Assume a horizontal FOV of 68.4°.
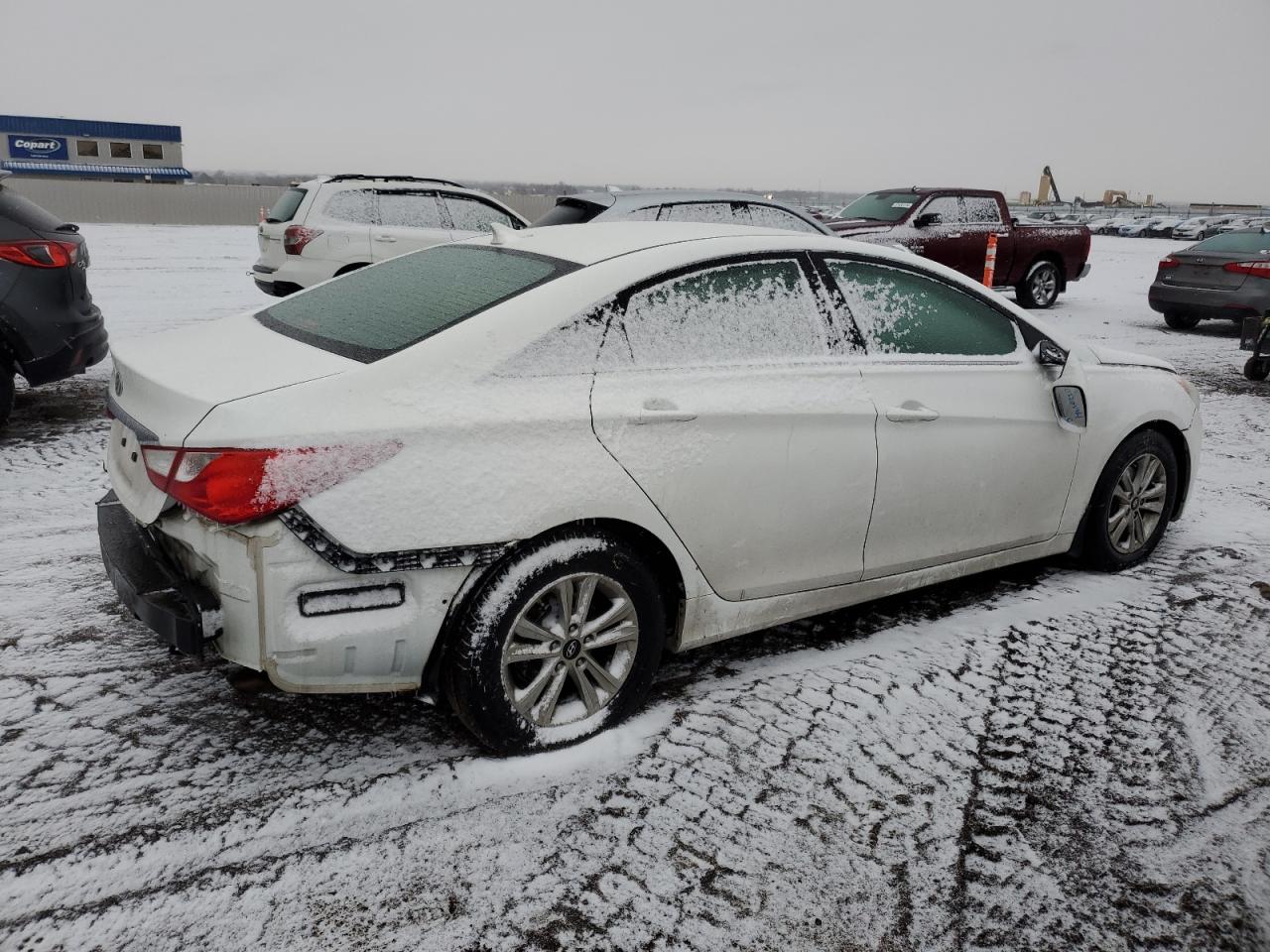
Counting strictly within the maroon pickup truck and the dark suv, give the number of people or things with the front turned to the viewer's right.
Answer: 0

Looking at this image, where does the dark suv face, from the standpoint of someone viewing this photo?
facing away from the viewer and to the left of the viewer

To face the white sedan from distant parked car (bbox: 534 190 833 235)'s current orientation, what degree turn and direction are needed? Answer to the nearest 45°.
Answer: approximately 135° to its right

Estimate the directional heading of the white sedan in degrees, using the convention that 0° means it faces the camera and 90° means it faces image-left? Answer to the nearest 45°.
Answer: approximately 225°

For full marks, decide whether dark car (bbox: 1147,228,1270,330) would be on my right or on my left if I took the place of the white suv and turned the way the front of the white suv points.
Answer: on my right

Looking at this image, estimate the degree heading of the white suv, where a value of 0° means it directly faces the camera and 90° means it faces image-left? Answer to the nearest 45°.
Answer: approximately 225°

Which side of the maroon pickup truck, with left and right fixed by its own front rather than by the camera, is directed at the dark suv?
front

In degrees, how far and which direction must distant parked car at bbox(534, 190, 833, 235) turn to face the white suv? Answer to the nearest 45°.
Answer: approximately 135° to its left

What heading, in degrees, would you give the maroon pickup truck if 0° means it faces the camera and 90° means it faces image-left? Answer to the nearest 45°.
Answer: approximately 45°

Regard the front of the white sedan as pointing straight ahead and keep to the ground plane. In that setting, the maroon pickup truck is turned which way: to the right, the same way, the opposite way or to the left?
the opposite way

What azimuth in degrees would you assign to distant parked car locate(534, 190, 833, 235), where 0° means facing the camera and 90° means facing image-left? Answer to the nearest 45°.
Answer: approximately 225°
